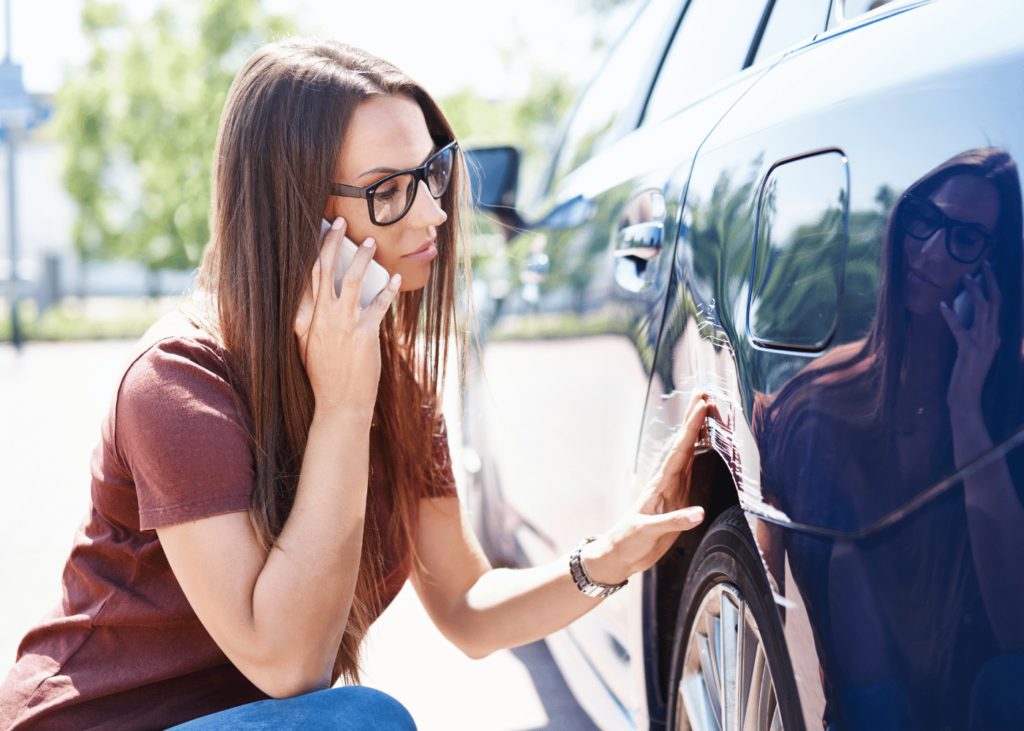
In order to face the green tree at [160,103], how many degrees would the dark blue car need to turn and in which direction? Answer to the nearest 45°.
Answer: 0° — it already faces it

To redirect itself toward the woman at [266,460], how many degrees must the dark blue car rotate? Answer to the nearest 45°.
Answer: approximately 45° to its left

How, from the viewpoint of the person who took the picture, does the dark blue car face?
facing away from the viewer and to the left of the viewer

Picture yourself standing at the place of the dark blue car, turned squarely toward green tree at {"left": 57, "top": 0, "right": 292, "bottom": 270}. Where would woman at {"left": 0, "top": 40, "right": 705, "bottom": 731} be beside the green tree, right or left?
left
